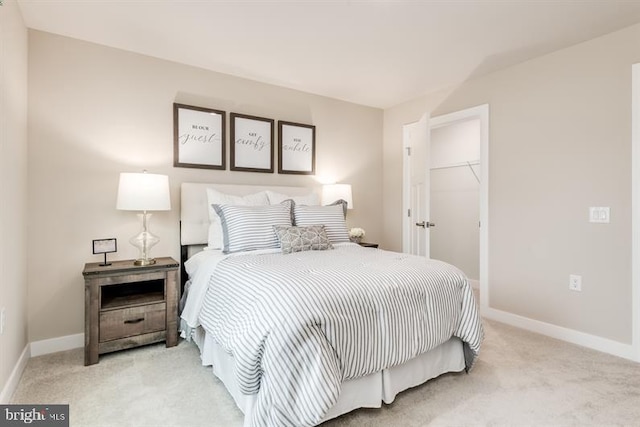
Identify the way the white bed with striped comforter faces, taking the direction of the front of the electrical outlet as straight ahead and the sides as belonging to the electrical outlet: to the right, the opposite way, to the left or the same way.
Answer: to the left

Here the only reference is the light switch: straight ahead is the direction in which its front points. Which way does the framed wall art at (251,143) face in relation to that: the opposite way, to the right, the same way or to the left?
to the left

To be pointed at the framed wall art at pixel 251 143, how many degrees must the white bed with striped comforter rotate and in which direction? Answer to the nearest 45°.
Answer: approximately 180°

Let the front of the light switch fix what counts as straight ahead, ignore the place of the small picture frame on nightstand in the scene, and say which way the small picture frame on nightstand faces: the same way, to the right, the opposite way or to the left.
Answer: to the left

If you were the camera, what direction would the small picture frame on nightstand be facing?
facing the viewer

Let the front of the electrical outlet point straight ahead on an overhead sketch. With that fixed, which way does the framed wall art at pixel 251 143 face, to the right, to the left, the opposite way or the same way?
to the left

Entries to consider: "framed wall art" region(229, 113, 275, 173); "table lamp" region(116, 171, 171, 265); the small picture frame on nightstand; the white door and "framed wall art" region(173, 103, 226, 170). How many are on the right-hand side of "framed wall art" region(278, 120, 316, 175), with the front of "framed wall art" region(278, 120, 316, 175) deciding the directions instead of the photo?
4

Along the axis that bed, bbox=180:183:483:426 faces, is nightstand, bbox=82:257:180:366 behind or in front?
behind

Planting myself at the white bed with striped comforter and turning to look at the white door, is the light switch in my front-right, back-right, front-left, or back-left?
front-right

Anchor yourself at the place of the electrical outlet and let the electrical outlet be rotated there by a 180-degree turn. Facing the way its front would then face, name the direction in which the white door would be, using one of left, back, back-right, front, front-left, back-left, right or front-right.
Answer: left

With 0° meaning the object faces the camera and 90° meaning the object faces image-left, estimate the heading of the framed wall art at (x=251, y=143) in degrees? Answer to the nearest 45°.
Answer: approximately 315°

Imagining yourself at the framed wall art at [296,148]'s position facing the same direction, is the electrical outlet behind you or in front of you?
in front

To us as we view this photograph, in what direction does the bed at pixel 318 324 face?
facing the viewer and to the right of the viewer

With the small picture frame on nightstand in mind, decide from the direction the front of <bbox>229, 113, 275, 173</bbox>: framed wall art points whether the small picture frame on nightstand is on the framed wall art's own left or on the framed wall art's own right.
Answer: on the framed wall art's own right

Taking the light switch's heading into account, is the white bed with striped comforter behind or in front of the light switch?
in front

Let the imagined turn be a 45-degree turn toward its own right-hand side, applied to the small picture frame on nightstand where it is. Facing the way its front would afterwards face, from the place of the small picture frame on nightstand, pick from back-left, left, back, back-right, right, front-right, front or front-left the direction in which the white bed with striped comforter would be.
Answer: left

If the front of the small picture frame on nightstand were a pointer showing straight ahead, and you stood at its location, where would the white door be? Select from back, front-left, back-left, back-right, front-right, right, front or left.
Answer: left
